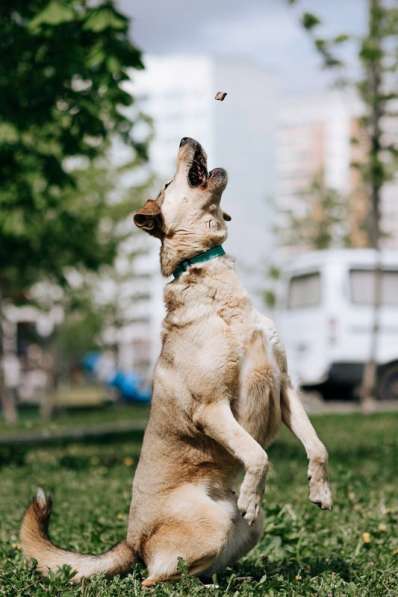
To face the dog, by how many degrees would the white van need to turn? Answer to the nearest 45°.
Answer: approximately 135° to its right

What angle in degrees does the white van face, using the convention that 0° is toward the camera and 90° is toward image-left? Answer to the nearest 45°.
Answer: approximately 225°
